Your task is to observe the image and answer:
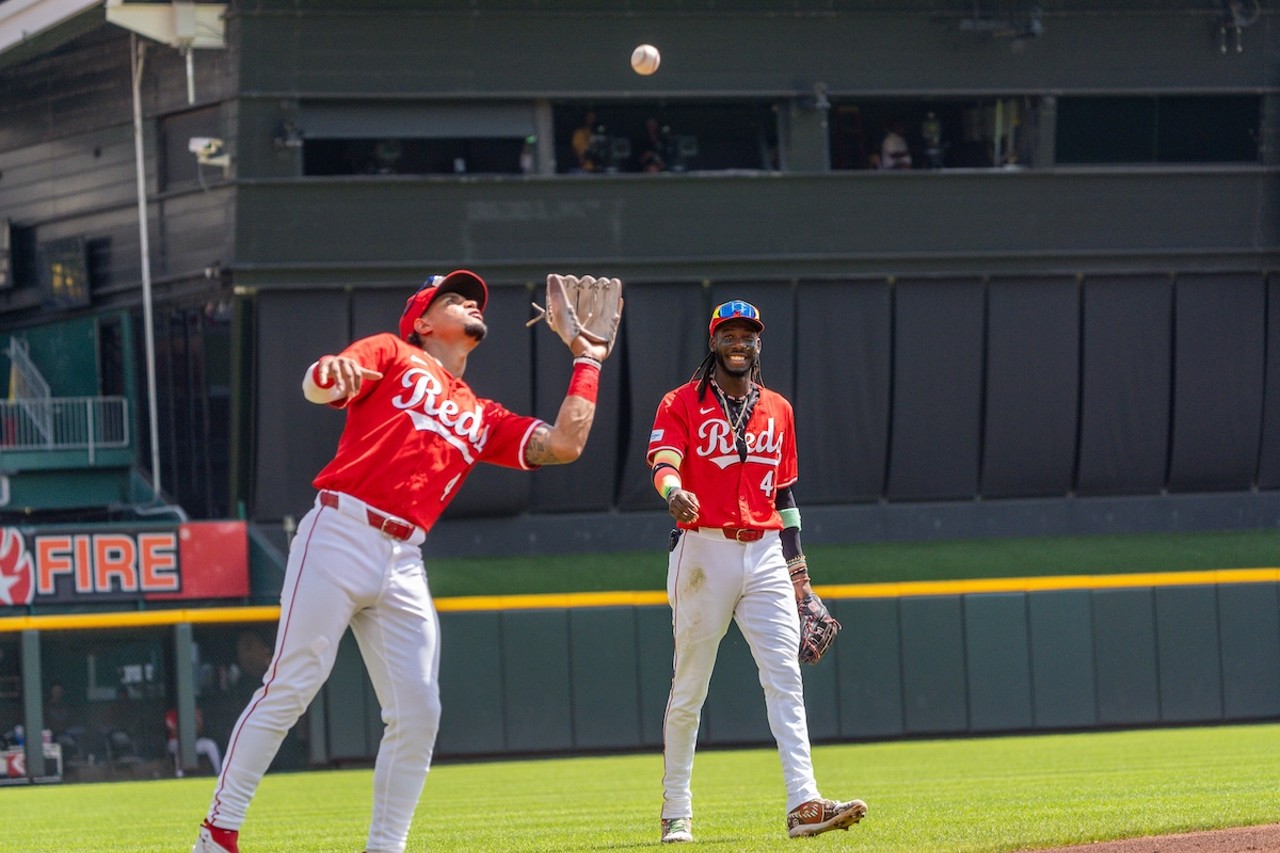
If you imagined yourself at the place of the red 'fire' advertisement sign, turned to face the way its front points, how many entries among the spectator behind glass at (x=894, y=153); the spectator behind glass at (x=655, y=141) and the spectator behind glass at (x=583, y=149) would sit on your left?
3

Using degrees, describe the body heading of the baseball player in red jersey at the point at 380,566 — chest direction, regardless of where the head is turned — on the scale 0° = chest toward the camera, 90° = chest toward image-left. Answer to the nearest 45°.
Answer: approximately 315°

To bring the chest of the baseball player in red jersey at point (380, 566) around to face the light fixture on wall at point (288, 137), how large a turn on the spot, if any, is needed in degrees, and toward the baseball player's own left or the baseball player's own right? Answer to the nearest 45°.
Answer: approximately 135° to the baseball player's own left

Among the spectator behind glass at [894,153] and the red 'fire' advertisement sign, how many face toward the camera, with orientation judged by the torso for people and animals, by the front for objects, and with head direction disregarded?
2

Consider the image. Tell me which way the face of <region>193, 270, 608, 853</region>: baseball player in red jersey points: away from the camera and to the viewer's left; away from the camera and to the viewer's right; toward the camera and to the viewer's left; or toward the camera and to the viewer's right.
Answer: toward the camera and to the viewer's right

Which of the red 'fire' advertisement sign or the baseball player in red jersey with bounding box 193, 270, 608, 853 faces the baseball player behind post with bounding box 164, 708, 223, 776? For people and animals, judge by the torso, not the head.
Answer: the red 'fire' advertisement sign

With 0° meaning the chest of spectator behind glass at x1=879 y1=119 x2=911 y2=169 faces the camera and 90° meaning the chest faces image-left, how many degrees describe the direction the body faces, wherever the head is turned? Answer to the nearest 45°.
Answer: approximately 0°
